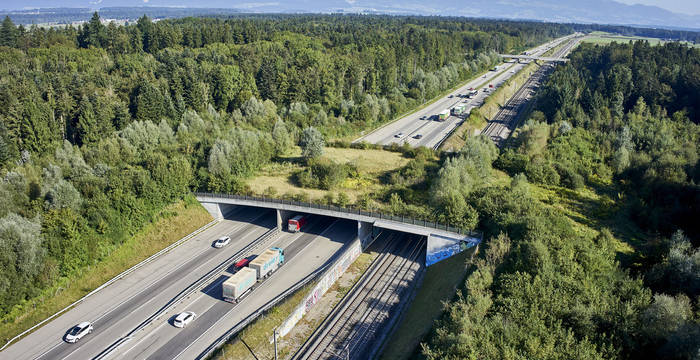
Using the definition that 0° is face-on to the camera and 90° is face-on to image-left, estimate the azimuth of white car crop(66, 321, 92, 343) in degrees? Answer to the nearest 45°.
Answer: approximately 45°

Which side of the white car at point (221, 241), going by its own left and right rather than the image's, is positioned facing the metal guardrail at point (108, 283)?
front

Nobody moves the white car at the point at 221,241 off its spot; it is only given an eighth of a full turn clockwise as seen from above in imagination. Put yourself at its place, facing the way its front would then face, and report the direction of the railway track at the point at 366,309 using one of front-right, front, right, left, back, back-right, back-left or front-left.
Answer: back-left

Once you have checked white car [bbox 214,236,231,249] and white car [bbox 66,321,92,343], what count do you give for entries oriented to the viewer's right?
0

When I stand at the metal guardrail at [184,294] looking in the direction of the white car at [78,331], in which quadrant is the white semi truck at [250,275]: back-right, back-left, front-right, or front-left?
back-left

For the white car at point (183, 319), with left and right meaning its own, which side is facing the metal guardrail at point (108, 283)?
left

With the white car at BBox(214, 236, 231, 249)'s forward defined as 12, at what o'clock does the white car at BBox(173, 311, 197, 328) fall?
the white car at BBox(173, 311, 197, 328) is roughly at 11 o'clock from the white car at BBox(214, 236, 231, 249).

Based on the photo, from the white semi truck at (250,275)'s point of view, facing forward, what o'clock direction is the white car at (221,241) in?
The white car is roughly at 10 o'clock from the white semi truck.

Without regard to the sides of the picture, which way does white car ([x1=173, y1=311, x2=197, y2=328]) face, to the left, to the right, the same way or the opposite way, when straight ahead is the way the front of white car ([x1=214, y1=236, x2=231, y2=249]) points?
the opposite way

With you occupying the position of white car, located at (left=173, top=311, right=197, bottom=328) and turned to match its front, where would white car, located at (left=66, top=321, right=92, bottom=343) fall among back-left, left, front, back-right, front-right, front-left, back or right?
back-left

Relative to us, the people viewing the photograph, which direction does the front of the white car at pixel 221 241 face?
facing the viewer and to the left of the viewer

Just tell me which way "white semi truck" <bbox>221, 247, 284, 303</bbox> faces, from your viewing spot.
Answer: facing away from the viewer and to the right of the viewer

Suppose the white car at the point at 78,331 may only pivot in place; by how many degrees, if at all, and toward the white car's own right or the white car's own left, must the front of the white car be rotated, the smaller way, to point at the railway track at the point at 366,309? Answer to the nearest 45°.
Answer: approximately 135° to the white car's own left

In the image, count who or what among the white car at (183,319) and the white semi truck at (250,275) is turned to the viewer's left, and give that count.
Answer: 0

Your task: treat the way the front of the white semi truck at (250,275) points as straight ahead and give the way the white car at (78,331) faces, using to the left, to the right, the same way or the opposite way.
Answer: the opposite way

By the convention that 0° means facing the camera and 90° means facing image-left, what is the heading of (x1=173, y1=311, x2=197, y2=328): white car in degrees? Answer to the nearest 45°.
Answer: approximately 225°
